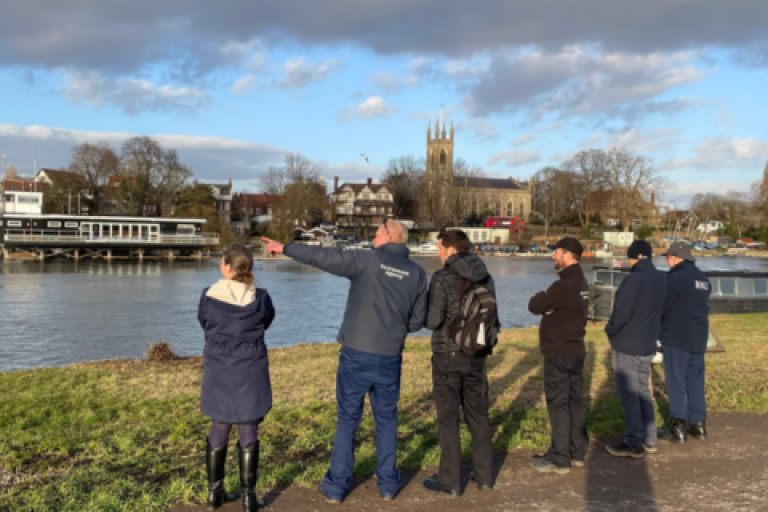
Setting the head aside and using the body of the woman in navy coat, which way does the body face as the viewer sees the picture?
away from the camera

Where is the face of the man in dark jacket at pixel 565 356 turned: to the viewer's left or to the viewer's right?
to the viewer's left

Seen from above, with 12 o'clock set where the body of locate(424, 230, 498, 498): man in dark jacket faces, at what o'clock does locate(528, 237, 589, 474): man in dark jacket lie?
locate(528, 237, 589, 474): man in dark jacket is roughly at 3 o'clock from locate(424, 230, 498, 498): man in dark jacket.

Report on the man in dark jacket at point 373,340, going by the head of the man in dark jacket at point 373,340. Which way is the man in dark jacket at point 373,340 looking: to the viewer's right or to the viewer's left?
to the viewer's left

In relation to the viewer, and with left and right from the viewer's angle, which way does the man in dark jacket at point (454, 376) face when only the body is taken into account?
facing away from the viewer and to the left of the viewer

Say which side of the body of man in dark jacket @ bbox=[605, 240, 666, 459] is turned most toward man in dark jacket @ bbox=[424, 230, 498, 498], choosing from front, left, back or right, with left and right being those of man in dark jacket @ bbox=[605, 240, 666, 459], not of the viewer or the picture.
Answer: left

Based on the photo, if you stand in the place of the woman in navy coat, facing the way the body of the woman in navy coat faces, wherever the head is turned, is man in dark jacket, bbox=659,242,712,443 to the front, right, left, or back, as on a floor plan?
right

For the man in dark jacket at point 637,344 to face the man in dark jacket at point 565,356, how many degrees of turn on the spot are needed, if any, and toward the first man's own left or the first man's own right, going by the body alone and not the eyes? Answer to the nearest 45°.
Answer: approximately 90° to the first man's own left

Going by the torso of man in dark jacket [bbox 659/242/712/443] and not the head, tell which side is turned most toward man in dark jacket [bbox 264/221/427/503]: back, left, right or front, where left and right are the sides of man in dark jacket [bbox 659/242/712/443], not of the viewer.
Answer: left

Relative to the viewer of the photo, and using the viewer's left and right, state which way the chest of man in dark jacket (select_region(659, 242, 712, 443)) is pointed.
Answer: facing away from the viewer and to the left of the viewer

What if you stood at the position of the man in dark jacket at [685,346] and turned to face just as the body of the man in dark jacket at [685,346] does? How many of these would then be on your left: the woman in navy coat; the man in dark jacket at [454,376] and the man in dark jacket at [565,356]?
3
